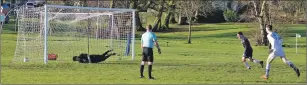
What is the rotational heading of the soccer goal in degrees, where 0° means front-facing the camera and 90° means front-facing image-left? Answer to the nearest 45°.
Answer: approximately 315°
